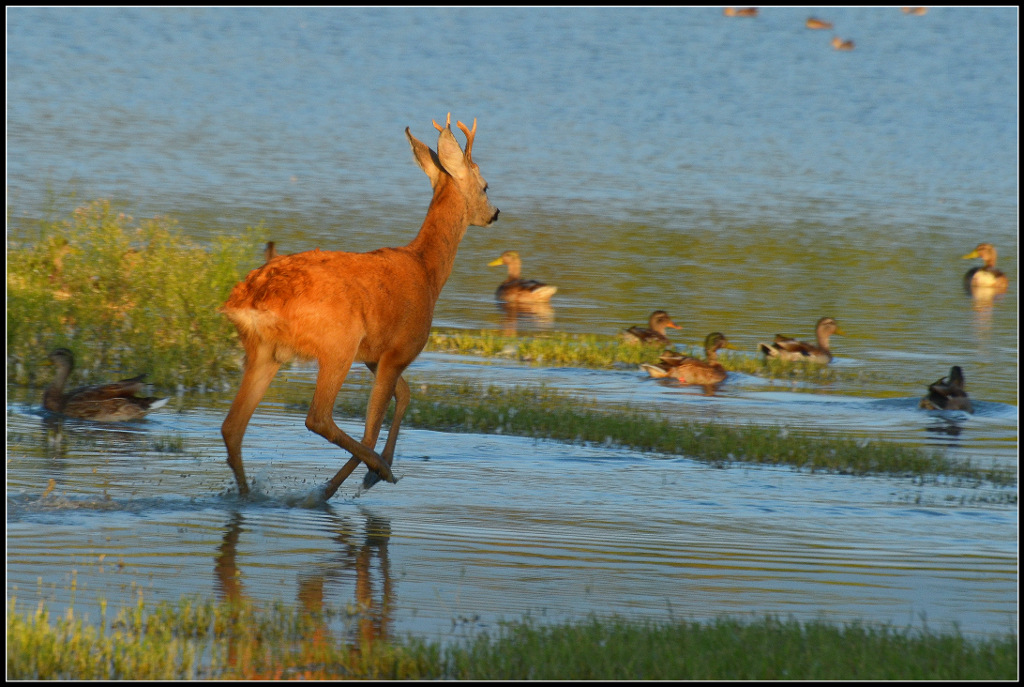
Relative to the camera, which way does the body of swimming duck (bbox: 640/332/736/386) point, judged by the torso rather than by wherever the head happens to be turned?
to the viewer's right

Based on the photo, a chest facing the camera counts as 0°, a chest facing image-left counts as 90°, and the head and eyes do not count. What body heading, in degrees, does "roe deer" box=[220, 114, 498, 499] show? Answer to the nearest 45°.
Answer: approximately 225°

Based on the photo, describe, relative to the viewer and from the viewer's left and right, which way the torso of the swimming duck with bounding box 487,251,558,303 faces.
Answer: facing to the left of the viewer

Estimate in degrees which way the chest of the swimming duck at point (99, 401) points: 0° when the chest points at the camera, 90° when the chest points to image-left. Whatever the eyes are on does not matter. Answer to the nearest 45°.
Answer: approximately 90°

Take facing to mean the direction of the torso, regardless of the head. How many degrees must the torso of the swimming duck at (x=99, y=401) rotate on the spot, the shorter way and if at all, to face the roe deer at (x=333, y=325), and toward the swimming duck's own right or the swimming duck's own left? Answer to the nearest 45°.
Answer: approximately 135° to the swimming duck's own left

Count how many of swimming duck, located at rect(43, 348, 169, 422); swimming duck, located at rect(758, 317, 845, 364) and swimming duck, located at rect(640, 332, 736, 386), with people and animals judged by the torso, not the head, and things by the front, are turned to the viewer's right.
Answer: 2

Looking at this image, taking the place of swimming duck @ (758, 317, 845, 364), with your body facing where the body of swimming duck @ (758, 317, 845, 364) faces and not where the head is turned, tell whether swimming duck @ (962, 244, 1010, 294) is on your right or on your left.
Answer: on your left

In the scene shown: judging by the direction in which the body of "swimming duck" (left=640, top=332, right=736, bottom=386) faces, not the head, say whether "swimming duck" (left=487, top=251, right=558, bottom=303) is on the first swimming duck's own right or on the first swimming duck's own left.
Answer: on the first swimming duck's own left

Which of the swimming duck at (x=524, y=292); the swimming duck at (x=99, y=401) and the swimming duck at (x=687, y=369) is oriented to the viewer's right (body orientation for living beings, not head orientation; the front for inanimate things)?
the swimming duck at (x=687, y=369)

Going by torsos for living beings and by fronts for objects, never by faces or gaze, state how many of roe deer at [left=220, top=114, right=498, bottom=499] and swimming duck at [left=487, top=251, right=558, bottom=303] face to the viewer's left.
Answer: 1

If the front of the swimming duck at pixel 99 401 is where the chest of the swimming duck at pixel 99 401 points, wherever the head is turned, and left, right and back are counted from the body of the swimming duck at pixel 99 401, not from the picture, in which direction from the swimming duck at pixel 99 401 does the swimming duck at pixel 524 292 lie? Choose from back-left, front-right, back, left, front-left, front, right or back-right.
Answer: back-right

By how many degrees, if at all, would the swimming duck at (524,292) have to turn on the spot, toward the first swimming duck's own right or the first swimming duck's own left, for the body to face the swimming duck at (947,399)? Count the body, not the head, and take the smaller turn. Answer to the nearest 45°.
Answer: approximately 135° to the first swimming duck's own left

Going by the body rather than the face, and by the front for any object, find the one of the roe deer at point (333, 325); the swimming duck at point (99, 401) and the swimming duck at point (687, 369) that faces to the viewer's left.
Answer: the swimming duck at point (99, 401)

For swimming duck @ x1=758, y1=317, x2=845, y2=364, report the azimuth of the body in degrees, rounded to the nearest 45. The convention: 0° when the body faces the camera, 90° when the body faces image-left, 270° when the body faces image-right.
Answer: approximately 270°
